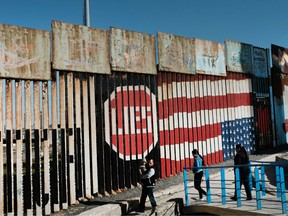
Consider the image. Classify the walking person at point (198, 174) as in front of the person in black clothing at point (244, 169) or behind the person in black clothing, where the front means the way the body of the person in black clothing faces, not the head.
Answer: in front

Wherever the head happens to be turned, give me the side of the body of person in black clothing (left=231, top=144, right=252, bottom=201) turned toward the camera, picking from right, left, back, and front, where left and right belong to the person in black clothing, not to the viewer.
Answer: left

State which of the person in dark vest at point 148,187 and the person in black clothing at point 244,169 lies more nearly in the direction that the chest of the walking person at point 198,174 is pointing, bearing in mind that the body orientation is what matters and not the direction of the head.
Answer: the person in dark vest

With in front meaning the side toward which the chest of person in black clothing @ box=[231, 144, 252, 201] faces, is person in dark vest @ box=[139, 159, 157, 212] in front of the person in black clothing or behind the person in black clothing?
in front

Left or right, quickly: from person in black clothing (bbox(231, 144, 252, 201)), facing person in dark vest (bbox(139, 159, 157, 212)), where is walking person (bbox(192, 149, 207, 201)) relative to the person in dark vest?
right

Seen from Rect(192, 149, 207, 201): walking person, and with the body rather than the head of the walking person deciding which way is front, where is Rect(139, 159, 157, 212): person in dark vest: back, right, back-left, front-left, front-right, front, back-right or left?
front-left
